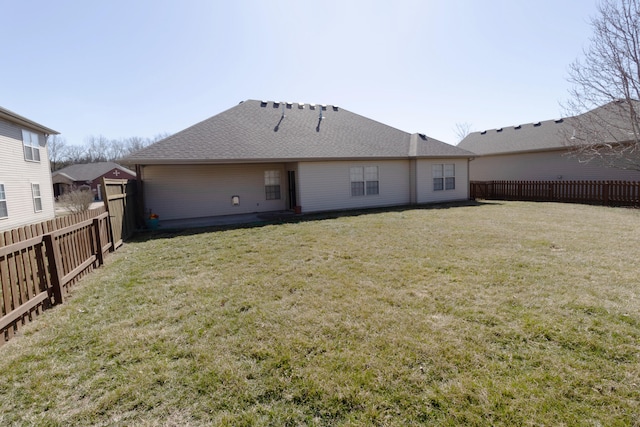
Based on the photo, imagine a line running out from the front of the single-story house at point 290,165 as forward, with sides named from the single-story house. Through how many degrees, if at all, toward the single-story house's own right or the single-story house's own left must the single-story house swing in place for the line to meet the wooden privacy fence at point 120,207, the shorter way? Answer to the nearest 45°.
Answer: approximately 135° to the single-story house's own left

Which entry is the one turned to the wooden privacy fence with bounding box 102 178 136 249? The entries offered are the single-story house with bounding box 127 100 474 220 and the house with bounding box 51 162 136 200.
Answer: the house

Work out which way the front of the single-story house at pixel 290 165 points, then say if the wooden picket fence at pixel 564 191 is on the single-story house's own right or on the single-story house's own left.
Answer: on the single-story house's own right

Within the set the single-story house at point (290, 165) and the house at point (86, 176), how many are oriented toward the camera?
1

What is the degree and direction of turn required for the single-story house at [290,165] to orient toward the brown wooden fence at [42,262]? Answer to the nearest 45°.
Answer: approximately 180°

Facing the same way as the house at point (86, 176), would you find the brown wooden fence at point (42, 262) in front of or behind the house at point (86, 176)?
in front

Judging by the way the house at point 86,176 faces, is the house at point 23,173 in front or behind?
in front

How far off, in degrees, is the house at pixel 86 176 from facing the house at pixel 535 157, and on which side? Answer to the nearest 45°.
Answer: approximately 45° to its left

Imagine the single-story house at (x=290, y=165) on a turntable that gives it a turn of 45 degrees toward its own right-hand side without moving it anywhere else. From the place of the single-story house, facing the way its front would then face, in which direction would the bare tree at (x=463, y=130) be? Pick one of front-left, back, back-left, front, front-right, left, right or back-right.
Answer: front

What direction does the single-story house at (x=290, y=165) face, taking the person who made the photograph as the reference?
facing away from the viewer

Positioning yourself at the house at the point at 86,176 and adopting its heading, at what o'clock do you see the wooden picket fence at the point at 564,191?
The wooden picket fence is roughly at 11 o'clock from the house.

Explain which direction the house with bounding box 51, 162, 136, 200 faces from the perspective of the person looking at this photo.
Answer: facing the viewer

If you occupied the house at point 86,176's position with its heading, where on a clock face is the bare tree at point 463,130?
The bare tree is roughly at 10 o'clock from the house.

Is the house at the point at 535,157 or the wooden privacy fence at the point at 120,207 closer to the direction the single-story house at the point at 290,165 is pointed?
the house
